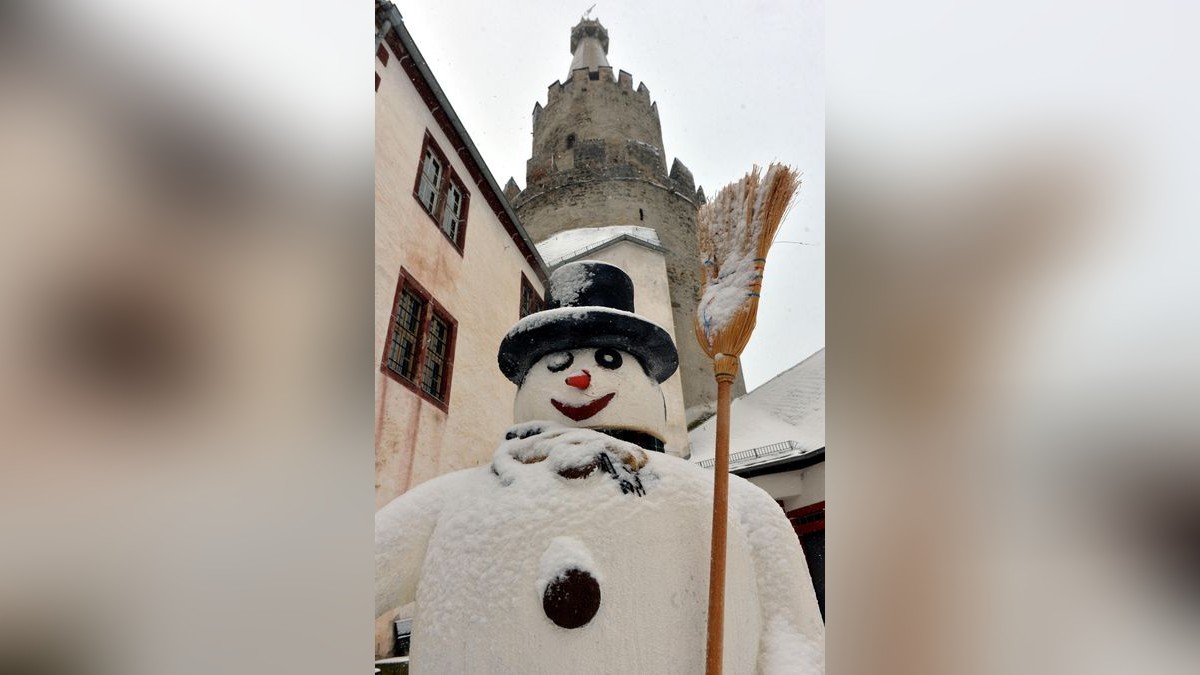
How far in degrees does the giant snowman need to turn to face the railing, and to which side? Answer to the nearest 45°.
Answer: approximately 180°

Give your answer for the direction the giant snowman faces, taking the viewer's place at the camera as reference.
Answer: facing the viewer
